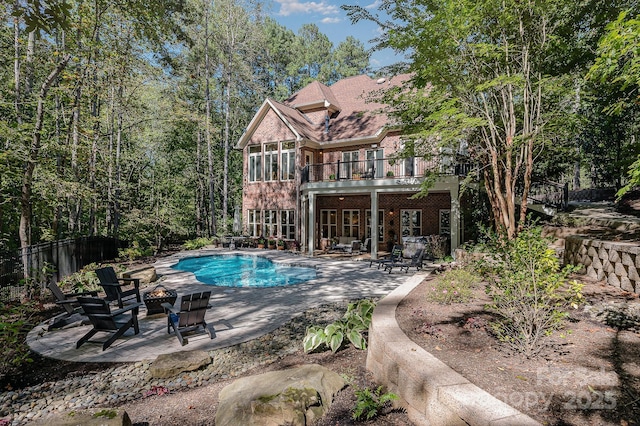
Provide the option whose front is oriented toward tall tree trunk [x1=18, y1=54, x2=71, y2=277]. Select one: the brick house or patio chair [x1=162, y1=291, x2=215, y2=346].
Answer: the patio chair

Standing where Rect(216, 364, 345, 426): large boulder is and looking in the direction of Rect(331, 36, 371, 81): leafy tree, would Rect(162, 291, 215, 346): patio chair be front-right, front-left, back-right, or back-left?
front-left

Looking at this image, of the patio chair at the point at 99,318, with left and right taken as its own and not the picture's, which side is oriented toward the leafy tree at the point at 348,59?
front

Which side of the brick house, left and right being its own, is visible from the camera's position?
back

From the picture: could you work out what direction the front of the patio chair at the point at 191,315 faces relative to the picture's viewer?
facing away from the viewer and to the left of the viewer

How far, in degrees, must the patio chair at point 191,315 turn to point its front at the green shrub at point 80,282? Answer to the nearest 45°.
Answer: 0° — it already faces it

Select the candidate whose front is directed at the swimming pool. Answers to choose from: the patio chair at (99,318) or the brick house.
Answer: the patio chair

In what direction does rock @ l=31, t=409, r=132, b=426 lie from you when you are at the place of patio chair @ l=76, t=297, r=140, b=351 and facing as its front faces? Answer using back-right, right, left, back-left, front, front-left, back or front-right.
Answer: back-right

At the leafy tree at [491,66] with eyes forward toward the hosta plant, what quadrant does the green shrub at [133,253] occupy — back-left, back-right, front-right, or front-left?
front-right

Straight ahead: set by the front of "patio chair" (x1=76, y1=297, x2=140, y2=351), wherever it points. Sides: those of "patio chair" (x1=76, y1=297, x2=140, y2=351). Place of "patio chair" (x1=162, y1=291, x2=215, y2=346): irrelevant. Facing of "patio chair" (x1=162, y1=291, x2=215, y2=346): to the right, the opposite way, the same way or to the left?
to the left

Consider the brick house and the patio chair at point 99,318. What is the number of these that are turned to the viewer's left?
0

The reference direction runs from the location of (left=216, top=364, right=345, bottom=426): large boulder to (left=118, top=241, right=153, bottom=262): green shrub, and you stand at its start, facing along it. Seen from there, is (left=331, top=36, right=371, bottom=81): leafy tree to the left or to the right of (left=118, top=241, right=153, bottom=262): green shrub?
right

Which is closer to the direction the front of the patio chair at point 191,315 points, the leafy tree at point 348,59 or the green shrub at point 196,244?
the green shrub

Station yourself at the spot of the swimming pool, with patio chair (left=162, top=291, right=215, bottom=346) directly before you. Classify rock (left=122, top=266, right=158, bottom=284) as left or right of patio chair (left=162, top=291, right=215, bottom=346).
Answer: right

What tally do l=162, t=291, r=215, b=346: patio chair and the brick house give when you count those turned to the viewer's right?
0

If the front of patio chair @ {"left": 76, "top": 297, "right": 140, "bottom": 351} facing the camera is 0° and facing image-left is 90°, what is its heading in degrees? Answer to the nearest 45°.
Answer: approximately 225°
